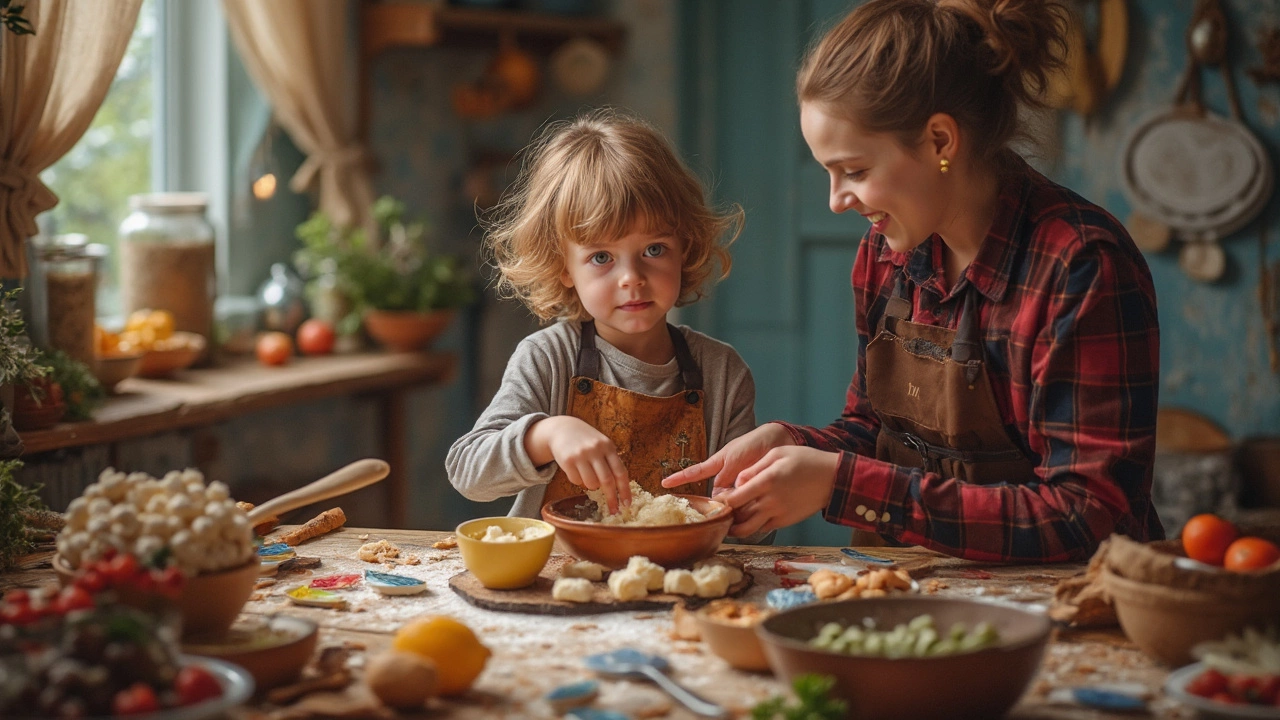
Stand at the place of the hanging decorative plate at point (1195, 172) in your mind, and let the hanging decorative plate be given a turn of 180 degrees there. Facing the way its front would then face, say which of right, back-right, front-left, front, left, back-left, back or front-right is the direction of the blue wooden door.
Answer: left

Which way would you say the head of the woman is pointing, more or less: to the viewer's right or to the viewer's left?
to the viewer's left

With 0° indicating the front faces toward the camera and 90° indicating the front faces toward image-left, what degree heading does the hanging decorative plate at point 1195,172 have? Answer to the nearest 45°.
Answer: approximately 0°

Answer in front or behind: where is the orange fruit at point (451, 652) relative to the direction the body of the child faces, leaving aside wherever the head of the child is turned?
in front

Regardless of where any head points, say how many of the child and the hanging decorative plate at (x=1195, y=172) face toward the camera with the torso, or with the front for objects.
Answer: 2

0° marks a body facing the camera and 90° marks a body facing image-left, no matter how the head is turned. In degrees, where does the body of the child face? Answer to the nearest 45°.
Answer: approximately 0°

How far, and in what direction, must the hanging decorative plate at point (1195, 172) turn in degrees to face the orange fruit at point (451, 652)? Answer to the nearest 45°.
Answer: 0° — it already faces it

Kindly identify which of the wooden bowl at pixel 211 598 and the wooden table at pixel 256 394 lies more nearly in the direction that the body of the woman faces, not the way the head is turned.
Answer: the wooden bowl

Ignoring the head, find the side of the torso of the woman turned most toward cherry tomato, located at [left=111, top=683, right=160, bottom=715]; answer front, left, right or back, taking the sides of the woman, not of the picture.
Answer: front

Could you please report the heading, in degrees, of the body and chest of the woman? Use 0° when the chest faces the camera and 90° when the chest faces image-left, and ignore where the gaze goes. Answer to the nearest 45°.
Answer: approximately 45°

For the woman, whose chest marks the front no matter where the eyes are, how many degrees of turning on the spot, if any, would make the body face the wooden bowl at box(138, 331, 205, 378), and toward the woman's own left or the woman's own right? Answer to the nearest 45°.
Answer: approximately 90° to the woman's own right

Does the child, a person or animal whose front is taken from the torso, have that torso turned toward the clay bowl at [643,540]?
yes
